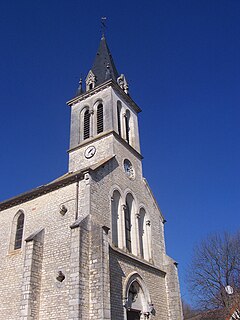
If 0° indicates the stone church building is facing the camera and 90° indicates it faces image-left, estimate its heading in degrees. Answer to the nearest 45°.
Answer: approximately 315°
